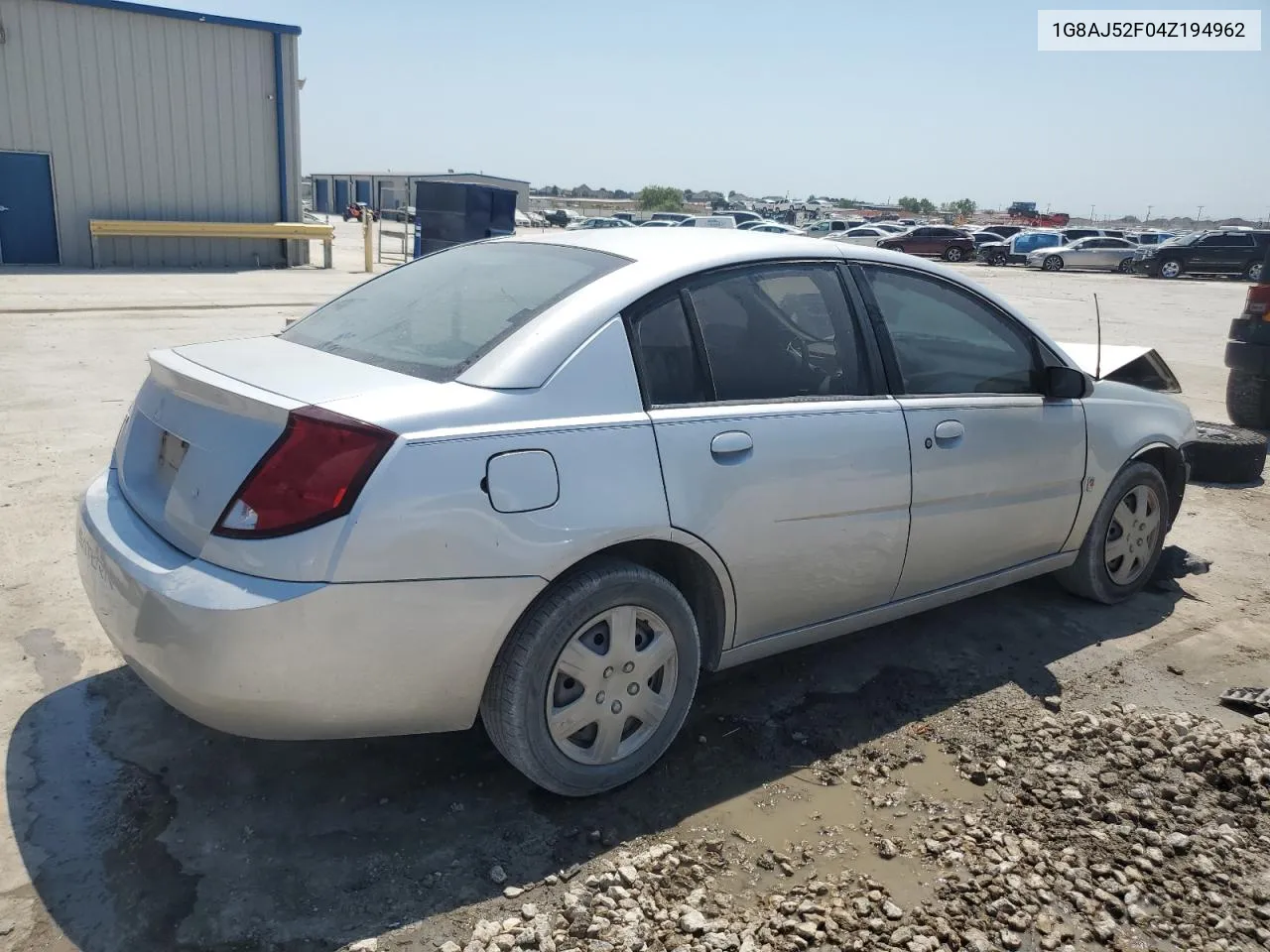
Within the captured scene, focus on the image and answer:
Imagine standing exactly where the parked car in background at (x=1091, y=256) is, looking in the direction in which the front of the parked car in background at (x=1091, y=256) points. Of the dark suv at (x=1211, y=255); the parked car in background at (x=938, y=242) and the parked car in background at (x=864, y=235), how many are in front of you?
2

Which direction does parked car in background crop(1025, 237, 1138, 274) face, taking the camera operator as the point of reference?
facing to the left of the viewer

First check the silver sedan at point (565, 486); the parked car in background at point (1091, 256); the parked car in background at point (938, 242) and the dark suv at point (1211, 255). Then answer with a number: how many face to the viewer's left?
3

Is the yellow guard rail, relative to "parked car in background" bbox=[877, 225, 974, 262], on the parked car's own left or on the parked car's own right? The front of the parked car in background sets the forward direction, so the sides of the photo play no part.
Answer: on the parked car's own left

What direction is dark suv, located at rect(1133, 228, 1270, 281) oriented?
to the viewer's left

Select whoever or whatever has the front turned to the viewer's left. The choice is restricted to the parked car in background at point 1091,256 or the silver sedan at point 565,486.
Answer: the parked car in background

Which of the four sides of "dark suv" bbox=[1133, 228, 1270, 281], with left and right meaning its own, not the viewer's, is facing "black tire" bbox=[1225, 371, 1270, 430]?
left

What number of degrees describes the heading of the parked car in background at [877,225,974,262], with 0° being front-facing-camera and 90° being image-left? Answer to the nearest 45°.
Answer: approximately 90°

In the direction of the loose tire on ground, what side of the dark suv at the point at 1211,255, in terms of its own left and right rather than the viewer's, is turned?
left

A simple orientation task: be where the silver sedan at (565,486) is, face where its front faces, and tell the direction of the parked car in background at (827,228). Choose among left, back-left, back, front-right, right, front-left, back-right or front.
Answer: front-left

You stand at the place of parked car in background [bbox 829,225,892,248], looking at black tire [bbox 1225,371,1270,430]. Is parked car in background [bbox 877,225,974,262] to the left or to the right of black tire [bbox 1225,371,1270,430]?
left

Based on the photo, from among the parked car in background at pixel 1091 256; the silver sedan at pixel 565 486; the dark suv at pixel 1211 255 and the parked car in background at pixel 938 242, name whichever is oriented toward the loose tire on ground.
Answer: the silver sedan

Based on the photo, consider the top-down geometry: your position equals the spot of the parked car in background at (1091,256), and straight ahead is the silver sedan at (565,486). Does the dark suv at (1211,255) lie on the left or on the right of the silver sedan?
left

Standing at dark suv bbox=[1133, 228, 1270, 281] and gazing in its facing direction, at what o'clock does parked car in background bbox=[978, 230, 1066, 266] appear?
The parked car in background is roughly at 1 o'clock from the dark suv.

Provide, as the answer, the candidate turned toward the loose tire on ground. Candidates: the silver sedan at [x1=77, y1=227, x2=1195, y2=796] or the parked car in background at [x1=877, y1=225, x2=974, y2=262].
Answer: the silver sedan

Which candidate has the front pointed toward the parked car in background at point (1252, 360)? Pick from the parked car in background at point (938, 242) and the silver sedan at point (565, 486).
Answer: the silver sedan

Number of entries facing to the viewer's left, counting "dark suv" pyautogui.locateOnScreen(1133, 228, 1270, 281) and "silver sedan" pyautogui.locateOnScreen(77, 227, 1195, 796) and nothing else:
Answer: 1

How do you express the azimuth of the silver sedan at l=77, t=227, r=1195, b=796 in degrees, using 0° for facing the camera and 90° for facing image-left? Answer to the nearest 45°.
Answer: approximately 225°
